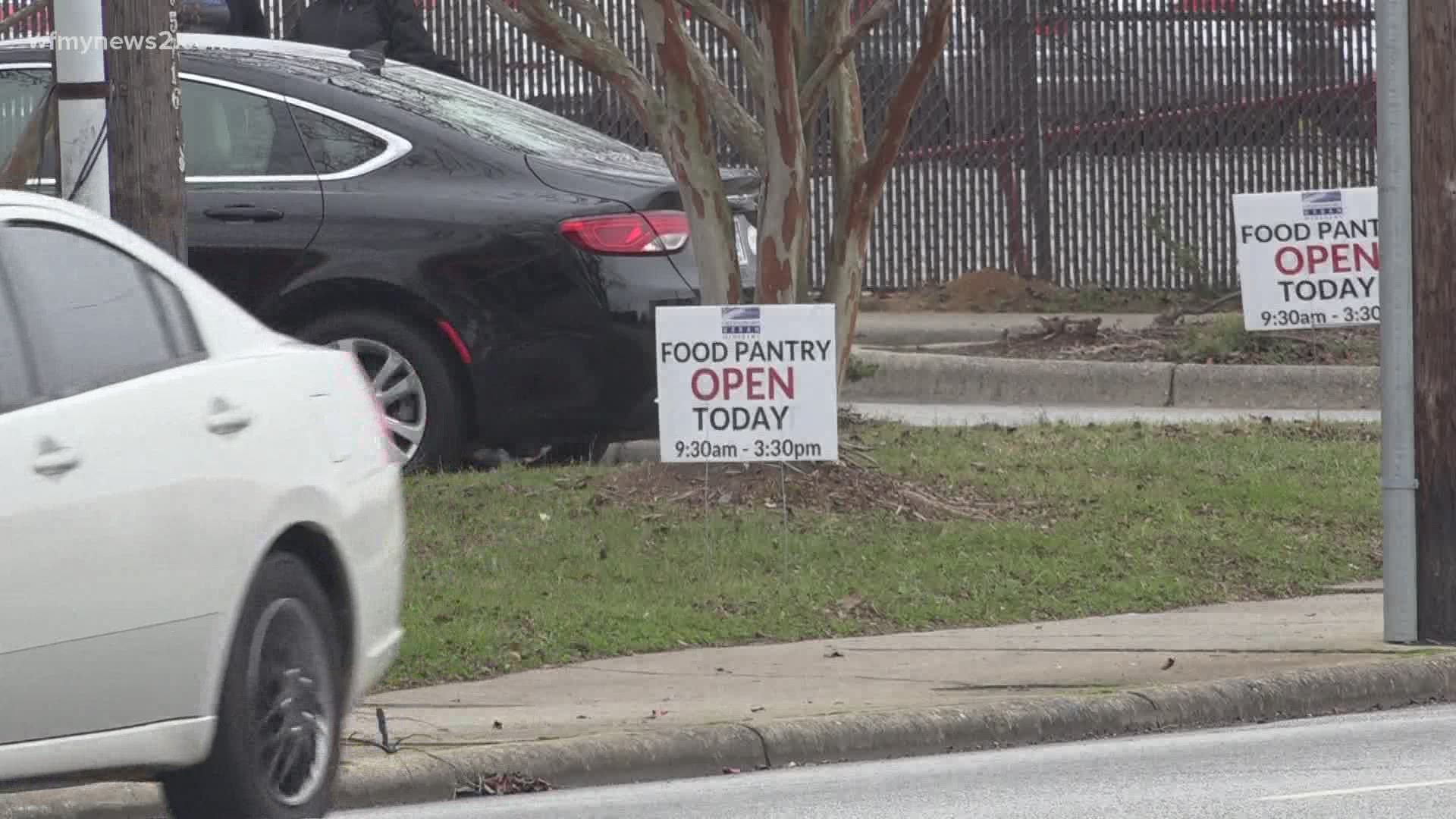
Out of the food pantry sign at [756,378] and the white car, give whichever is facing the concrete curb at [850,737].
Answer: the food pantry sign

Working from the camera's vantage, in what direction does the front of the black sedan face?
facing away from the viewer and to the left of the viewer

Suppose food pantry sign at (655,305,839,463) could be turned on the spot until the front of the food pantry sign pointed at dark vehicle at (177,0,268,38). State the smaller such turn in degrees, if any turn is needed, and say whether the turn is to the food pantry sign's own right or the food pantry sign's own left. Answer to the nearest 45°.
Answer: approximately 135° to the food pantry sign's own right

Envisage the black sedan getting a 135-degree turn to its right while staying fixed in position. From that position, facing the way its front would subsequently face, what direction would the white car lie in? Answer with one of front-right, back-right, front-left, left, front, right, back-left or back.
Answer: right

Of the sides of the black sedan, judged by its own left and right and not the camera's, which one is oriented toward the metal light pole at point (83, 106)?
left

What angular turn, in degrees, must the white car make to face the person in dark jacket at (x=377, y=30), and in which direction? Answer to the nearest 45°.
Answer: approximately 135° to its right

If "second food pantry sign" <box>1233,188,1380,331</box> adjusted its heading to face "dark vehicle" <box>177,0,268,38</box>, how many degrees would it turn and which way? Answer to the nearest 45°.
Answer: approximately 90° to its right

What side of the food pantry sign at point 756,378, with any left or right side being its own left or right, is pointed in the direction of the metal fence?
back

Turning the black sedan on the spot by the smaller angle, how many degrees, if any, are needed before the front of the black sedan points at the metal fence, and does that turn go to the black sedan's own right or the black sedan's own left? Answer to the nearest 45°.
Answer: approximately 90° to the black sedan's own right

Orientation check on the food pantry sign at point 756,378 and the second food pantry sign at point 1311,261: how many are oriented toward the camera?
2

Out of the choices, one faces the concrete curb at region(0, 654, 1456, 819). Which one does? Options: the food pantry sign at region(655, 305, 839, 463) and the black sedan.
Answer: the food pantry sign

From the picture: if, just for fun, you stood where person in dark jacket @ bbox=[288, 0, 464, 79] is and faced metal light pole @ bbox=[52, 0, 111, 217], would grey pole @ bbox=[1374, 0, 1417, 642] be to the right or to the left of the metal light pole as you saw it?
left
